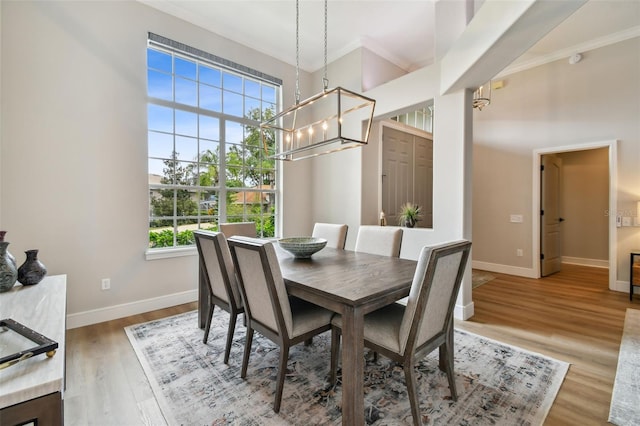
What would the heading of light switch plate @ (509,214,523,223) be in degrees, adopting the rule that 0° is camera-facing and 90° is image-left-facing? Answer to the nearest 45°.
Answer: approximately 0°

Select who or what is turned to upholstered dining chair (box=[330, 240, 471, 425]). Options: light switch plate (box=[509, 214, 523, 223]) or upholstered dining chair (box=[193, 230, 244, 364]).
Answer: the light switch plate

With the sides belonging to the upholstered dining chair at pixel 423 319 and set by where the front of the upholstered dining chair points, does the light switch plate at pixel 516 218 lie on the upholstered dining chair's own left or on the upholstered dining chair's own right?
on the upholstered dining chair's own right

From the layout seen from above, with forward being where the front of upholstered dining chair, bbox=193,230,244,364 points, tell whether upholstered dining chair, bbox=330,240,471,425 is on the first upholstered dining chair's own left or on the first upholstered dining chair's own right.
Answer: on the first upholstered dining chair's own right

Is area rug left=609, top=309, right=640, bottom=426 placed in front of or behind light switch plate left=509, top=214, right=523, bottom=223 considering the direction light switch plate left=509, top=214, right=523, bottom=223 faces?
in front

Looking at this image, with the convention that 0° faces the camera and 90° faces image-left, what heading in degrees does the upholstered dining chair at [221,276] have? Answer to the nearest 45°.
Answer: approximately 225°

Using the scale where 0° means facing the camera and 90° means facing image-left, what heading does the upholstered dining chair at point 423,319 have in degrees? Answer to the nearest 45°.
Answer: approximately 135°

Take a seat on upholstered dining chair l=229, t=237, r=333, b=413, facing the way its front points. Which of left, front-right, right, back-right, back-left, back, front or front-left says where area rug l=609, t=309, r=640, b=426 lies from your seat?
front-right

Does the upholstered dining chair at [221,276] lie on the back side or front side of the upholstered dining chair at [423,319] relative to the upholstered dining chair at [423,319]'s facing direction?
on the front side

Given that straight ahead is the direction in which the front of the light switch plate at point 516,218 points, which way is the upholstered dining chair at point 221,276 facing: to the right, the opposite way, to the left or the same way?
the opposite way

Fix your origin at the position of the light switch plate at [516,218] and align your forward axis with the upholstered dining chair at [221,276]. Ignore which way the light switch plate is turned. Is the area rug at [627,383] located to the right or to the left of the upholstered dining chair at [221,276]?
left

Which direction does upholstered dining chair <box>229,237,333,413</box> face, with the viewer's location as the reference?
facing away from the viewer and to the right of the viewer

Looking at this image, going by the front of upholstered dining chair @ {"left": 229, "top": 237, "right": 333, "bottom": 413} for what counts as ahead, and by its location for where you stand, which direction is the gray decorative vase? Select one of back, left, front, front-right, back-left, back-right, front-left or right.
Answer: back-left
